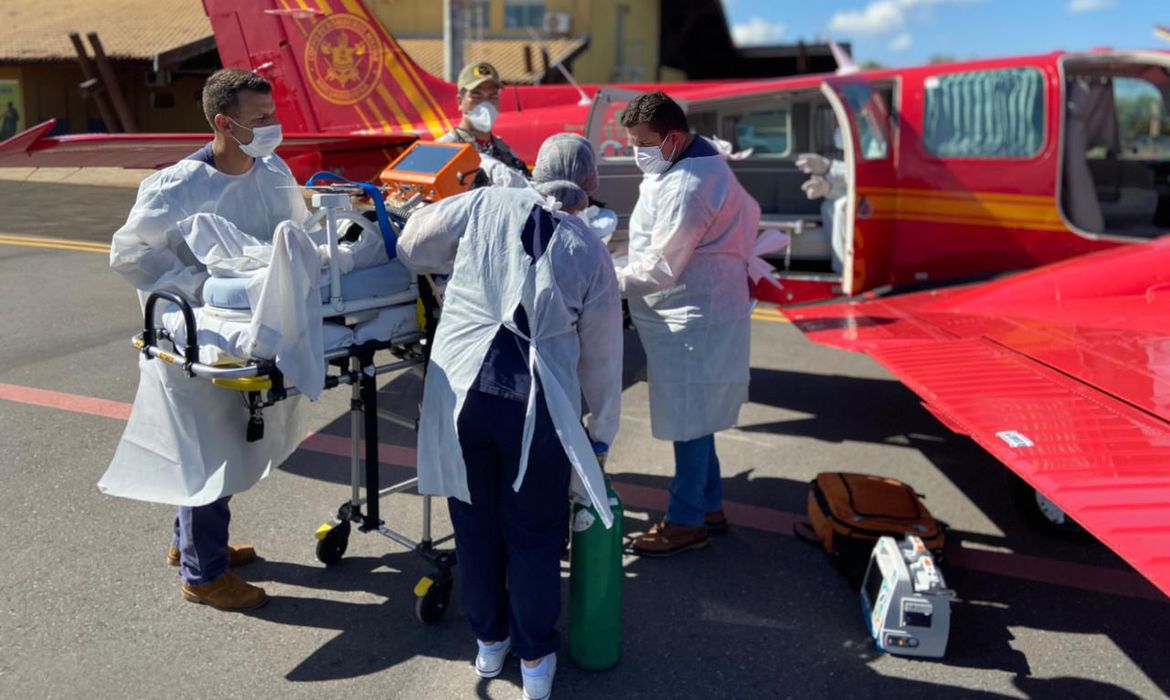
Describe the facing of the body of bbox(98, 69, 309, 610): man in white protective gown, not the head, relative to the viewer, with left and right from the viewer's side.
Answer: facing the viewer and to the right of the viewer

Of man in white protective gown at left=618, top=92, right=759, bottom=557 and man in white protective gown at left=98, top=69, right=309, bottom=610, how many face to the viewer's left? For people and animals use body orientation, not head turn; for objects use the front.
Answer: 1

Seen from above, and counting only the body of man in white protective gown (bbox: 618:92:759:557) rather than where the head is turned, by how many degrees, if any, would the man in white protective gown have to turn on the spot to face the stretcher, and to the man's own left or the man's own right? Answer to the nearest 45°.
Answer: approximately 45° to the man's own left

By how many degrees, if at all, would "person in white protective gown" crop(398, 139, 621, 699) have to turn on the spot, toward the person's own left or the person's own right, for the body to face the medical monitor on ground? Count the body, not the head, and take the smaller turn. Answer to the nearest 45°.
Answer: approximately 90° to the person's own right

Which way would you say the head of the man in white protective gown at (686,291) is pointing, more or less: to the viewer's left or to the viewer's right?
to the viewer's left

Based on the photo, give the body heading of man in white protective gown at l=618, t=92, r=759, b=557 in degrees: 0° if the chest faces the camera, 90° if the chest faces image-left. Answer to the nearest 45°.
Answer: approximately 90°

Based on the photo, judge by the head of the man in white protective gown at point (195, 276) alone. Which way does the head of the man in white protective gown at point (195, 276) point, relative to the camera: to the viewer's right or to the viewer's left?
to the viewer's right

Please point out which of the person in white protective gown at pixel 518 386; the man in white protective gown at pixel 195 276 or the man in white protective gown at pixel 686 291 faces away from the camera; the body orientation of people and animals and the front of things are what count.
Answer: the person in white protective gown at pixel 518 386

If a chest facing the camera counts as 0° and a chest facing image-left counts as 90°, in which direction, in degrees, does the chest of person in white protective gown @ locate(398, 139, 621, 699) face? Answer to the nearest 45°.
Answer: approximately 180°

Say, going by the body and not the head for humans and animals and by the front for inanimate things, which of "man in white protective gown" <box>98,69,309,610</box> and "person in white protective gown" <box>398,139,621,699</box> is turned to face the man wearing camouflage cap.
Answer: "person in white protective gown" <box>398,139,621,699</box>

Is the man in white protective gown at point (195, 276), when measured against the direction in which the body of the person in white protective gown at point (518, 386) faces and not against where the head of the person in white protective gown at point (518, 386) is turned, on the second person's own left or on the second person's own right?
on the second person's own left

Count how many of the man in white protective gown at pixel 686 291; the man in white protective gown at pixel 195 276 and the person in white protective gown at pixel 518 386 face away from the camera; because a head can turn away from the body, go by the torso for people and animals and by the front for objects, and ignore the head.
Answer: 1

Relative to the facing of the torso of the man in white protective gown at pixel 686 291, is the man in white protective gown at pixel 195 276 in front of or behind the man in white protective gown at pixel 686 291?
in front
